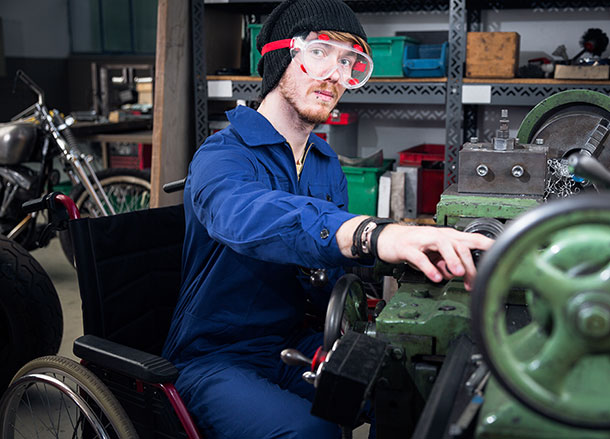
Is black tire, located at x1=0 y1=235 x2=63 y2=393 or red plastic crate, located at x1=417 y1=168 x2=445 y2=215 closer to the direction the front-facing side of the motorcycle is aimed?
the red plastic crate

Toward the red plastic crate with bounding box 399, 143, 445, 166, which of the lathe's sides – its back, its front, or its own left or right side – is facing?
right

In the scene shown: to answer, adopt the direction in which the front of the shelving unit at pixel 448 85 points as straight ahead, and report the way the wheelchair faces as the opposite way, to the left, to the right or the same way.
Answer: to the left

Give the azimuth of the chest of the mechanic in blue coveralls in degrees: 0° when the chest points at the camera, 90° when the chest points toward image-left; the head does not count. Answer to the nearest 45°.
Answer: approximately 315°

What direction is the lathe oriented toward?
to the viewer's left

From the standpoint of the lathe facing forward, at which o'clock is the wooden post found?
The wooden post is roughly at 2 o'clock from the lathe.

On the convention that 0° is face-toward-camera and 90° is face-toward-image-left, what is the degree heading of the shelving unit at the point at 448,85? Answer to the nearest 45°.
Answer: approximately 0°

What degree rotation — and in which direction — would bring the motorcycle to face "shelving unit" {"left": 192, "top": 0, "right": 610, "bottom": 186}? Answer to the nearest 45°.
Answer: approximately 45° to its right

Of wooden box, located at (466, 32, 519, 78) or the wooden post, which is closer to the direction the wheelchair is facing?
the wooden box

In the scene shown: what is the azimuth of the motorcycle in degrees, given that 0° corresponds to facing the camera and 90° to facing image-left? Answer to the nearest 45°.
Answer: approximately 270°
